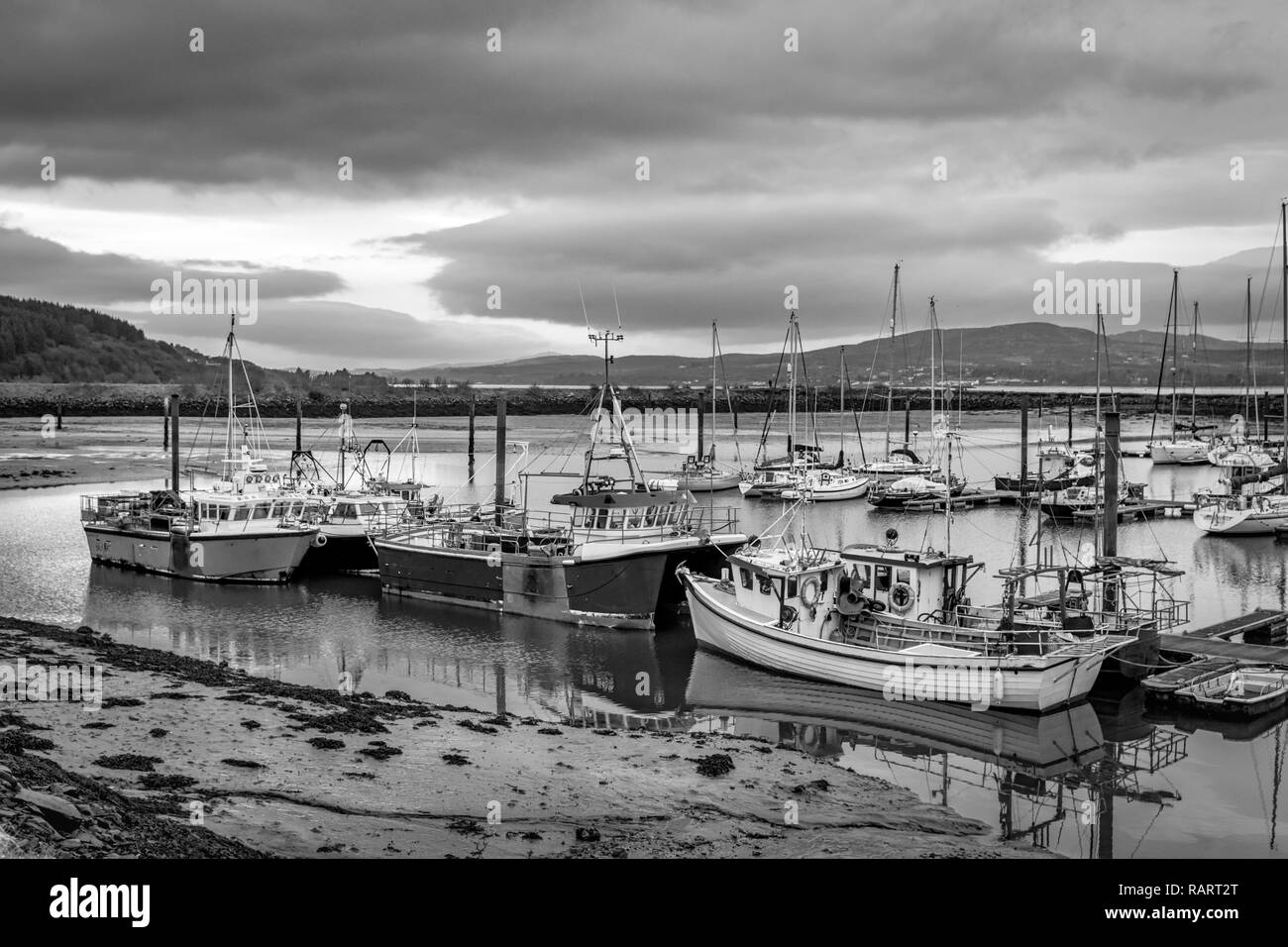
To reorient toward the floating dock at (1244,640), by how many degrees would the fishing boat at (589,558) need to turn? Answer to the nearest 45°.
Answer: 0° — it already faces it

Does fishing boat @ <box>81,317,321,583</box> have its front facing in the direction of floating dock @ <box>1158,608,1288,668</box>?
yes

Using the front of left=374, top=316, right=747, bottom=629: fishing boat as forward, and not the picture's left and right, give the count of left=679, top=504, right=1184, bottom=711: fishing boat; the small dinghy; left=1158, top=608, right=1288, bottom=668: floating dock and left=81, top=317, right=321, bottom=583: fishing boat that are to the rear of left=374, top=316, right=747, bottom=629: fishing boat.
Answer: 1

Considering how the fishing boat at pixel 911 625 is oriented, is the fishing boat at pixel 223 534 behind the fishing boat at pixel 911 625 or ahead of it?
ahead

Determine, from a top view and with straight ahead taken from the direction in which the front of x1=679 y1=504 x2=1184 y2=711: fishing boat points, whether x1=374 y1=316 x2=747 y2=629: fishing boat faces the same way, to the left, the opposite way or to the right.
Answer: the opposite way

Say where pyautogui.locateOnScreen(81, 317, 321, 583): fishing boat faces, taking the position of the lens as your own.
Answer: facing the viewer and to the right of the viewer

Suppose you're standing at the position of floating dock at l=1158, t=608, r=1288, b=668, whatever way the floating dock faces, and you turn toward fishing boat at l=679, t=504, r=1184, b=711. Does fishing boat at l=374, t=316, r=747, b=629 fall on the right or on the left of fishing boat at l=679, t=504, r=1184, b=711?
right

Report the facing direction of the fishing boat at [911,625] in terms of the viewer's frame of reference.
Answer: facing away from the viewer and to the left of the viewer

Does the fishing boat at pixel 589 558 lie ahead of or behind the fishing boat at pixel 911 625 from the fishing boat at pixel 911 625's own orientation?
ahead

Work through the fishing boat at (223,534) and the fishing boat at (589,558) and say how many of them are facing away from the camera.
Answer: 0

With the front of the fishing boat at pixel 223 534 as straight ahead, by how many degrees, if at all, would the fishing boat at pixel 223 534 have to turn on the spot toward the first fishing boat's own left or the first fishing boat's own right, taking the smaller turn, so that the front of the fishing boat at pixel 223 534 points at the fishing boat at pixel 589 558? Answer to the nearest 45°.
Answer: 0° — it already faces it

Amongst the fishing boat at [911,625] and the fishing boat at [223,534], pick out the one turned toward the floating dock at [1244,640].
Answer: the fishing boat at [223,534]
